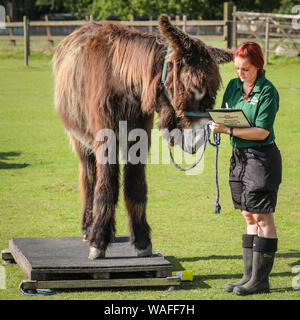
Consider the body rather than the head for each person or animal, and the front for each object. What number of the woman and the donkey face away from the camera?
0

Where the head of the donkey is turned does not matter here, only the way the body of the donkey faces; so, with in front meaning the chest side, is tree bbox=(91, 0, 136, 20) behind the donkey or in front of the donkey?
behind

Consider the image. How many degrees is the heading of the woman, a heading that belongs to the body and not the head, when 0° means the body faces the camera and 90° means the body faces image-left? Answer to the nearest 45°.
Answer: approximately 45°

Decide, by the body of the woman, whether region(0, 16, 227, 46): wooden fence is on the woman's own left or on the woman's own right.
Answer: on the woman's own right

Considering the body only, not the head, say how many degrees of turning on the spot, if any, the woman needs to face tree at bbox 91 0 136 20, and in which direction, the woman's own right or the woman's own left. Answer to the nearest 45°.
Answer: approximately 135° to the woman's own right

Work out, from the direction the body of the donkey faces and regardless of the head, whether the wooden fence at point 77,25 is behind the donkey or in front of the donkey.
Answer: behind

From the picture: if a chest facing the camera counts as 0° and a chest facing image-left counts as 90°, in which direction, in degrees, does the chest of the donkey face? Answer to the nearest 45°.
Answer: approximately 315°

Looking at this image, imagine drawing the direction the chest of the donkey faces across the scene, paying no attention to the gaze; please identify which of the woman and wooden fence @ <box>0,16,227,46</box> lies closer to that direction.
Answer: the woman

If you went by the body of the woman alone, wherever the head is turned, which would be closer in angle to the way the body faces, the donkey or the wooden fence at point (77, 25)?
the donkey
